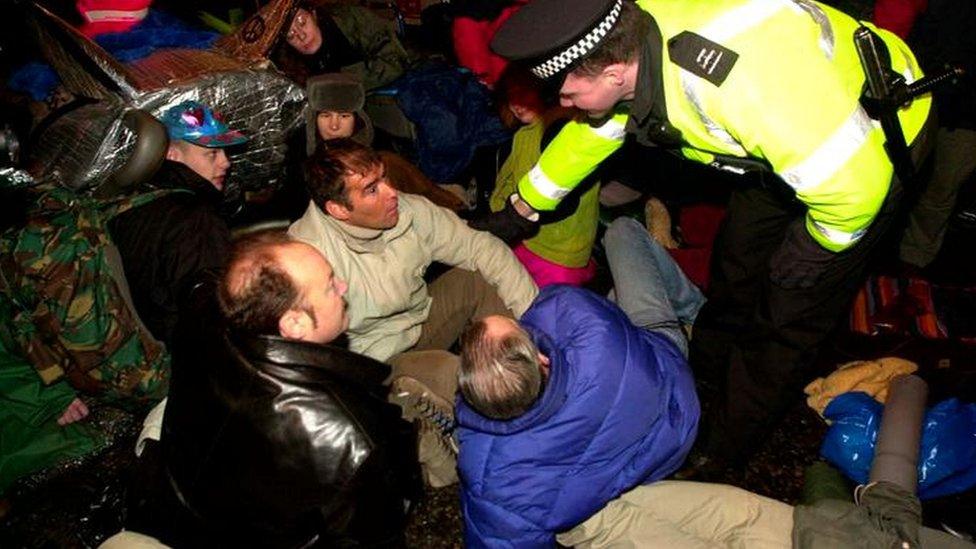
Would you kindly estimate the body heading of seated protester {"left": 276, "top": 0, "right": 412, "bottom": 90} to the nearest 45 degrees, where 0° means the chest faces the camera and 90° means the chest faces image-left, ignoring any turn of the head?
approximately 45°

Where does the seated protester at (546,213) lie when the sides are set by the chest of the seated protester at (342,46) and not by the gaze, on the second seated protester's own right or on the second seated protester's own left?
on the second seated protester's own left

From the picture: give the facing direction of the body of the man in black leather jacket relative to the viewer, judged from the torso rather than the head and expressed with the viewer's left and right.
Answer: facing away from the viewer and to the right of the viewer

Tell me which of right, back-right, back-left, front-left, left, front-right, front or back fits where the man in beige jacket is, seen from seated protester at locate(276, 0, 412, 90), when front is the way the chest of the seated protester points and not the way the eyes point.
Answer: front-left

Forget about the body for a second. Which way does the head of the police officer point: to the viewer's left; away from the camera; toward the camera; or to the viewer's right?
to the viewer's left

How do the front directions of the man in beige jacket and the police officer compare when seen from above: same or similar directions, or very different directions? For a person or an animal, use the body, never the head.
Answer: very different directions

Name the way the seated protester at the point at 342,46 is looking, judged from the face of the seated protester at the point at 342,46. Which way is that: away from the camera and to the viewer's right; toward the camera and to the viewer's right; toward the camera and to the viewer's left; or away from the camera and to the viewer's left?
toward the camera and to the viewer's left

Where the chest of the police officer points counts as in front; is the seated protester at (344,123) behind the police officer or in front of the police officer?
in front

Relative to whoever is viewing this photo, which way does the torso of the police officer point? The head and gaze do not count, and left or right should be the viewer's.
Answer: facing to the left of the viewer

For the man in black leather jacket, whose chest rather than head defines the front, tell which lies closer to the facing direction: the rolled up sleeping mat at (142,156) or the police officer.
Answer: the police officer
